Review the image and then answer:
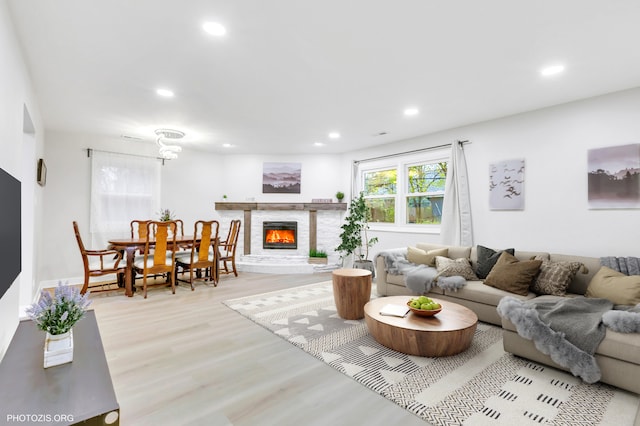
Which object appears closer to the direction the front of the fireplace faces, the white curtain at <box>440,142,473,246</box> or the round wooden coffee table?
the round wooden coffee table

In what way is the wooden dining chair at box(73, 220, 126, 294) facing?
to the viewer's right

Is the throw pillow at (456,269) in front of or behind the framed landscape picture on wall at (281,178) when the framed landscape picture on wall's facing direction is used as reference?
in front

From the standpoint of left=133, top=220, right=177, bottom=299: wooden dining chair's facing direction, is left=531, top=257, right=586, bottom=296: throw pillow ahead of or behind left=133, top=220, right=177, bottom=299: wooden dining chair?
behind

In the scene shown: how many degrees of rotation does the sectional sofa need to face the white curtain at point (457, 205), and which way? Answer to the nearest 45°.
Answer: approximately 90° to its right

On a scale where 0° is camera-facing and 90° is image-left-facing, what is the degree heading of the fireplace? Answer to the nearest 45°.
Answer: approximately 0°

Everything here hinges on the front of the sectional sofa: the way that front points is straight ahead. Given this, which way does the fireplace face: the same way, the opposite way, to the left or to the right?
to the left

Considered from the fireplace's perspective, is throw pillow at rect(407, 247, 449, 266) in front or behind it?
in front
